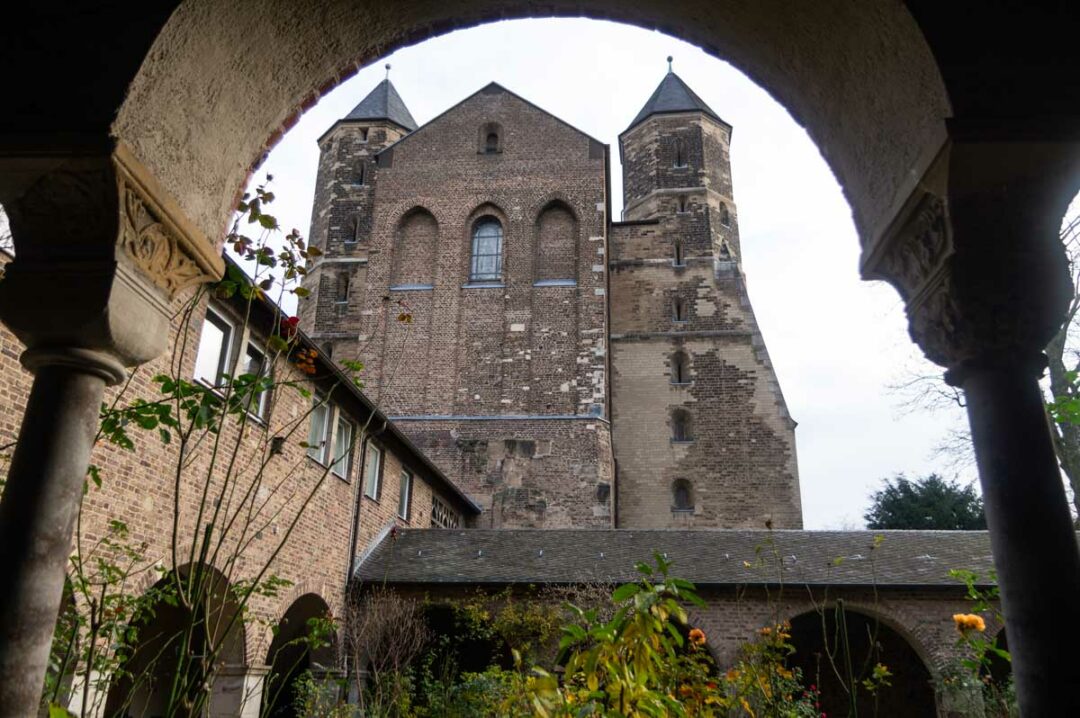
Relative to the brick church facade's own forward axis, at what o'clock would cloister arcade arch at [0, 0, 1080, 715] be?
The cloister arcade arch is roughly at 12 o'clock from the brick church facade.

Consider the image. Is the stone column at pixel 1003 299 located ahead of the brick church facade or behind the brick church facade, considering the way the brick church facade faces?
ahead

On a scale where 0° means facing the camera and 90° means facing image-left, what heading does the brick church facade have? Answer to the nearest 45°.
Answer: approximately 0°

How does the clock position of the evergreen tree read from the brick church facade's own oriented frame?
The evergreen tree is roughly at 8 o'clock from the brick church facade.

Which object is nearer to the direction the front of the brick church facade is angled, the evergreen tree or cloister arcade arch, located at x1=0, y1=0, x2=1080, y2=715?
the cloister arcade arch
